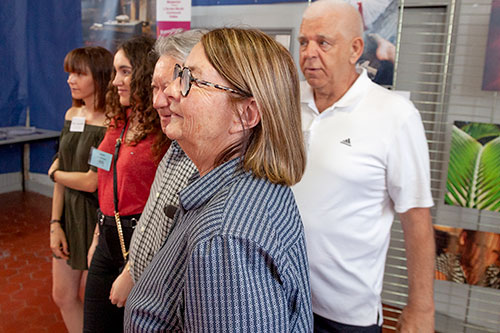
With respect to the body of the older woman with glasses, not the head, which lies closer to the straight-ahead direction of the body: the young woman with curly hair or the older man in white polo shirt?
the young woman with curly hair

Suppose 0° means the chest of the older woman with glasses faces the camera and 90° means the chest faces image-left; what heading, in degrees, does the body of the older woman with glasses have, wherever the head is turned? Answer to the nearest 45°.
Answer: approximately 90°

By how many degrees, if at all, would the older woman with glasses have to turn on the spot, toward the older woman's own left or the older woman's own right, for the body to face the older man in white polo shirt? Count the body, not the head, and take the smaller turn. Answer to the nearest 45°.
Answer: approximately 135° to the older woman's own right

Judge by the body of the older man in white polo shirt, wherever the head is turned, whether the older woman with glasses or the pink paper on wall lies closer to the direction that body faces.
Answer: the older woman with glasses

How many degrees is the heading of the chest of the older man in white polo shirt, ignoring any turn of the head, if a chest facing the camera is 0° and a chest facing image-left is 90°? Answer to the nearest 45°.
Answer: approximately 45°

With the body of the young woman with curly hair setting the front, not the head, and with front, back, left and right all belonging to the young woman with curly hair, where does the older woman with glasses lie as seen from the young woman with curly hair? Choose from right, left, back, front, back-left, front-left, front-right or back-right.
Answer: front-left

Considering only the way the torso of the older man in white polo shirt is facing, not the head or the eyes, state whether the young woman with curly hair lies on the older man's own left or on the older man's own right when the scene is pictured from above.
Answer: on the older man's own right

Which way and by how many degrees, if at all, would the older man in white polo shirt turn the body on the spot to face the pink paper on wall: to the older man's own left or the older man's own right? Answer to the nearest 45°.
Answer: approximately 90° to the older man's own right

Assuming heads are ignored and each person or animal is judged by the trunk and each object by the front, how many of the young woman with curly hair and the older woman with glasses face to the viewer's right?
0

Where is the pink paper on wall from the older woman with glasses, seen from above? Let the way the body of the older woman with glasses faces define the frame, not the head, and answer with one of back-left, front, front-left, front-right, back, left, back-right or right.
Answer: right

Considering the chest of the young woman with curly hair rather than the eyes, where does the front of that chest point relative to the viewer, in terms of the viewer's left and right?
facing the viewer and to the left of the viewer
